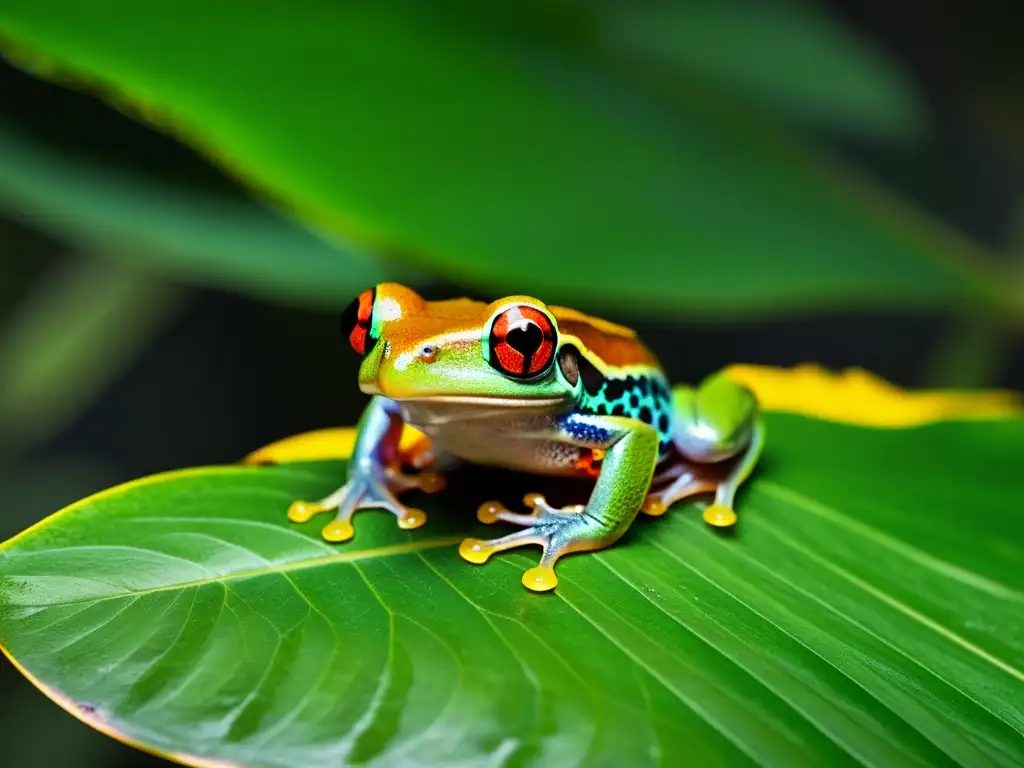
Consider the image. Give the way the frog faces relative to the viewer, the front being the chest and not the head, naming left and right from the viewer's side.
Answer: facing the viewer and to the left of the viewer

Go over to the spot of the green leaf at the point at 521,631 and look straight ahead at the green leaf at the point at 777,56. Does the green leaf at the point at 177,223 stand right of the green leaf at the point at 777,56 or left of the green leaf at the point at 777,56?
left

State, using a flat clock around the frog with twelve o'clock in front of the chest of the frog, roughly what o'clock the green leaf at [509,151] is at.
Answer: The green leaf is roughly at 4 o'clock from the frog.

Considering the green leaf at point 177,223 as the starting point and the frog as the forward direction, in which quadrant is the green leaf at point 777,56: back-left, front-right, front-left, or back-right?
front-left

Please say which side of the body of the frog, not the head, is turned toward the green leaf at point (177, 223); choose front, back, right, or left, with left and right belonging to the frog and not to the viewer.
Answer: right

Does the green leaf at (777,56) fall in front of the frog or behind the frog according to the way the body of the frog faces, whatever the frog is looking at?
behind
